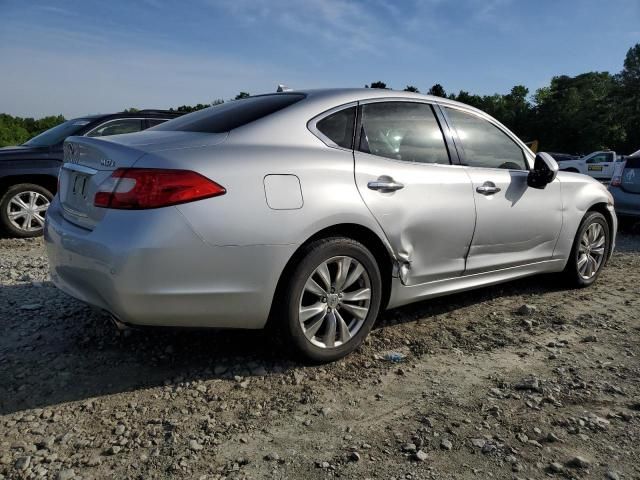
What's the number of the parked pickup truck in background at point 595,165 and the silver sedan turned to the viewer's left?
1

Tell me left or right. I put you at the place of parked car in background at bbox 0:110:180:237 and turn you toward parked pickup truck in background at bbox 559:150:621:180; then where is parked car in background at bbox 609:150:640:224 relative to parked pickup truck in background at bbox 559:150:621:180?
right

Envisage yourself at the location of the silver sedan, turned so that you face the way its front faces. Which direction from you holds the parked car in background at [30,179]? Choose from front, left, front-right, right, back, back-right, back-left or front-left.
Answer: left

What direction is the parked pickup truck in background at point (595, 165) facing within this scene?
to the viewer's left

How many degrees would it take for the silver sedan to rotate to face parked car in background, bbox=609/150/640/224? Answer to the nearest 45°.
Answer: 0° — it already faces it

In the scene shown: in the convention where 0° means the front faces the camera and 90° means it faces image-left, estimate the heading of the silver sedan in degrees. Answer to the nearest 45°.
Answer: approximately 225°

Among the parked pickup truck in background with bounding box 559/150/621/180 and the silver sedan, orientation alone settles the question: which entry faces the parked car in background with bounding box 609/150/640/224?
the silver sedan

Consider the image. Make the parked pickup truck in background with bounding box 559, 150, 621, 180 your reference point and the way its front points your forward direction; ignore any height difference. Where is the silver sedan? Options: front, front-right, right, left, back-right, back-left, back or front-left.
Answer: left
